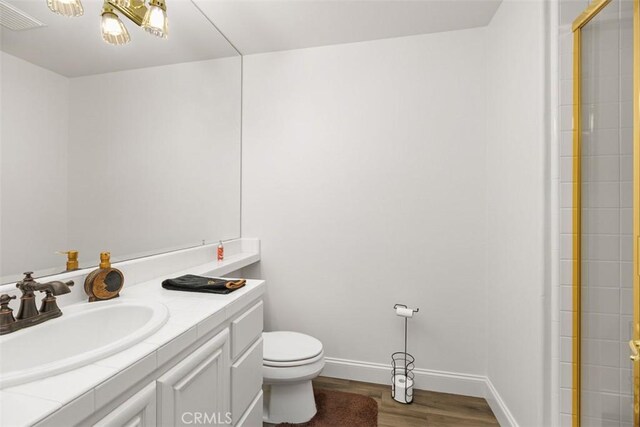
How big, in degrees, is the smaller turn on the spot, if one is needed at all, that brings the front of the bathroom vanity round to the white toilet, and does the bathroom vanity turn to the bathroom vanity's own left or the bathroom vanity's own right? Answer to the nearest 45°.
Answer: approximately 90° to the bathroom vanity's own left

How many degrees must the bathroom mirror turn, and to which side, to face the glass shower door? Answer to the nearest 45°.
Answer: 0° — it already faces it

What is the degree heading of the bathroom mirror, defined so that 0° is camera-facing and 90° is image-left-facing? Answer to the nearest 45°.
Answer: approximately 315°

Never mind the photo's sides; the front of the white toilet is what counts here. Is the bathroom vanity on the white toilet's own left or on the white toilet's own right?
on the white toilet's own right

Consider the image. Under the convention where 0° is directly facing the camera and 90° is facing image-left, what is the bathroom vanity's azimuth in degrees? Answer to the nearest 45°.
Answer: approximately 315°
